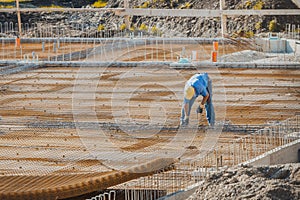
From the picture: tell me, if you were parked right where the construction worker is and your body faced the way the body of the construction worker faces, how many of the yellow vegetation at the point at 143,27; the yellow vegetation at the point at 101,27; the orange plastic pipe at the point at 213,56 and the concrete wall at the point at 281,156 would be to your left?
1

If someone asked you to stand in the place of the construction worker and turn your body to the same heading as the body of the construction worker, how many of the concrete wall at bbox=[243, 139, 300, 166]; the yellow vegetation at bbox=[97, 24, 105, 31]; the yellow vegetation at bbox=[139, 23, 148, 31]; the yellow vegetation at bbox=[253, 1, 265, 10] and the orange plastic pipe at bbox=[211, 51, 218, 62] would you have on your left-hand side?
1

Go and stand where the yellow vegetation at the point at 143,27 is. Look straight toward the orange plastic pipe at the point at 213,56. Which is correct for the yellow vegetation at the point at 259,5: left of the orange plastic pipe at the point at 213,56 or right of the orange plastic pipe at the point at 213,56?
left

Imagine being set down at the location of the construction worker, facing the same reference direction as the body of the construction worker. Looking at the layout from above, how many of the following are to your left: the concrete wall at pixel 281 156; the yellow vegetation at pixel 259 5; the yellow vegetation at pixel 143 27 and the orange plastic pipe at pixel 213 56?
1

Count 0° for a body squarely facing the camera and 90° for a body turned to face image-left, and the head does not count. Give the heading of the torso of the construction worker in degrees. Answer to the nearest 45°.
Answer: approximately 45°

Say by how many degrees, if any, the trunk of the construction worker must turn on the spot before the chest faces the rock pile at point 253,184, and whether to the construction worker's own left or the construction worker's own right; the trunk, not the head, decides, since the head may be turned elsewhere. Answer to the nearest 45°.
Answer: approximately 45° to the construction worker's own left

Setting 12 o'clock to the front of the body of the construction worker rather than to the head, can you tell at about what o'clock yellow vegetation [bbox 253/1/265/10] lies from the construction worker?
The yellow vegetation is roughly at 5 o'clock from the construction worker.

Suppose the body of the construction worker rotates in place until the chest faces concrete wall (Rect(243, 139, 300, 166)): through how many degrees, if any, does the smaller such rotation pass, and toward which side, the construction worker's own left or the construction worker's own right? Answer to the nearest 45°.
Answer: approximately 90° to the construction worker's own left

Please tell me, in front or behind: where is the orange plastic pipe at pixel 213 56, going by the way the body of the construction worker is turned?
behind

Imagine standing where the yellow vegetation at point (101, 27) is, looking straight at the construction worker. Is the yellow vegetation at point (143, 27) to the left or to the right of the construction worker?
left

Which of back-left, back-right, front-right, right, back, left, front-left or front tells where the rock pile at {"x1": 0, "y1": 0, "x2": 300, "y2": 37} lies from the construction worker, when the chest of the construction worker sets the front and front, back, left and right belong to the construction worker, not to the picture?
back-right

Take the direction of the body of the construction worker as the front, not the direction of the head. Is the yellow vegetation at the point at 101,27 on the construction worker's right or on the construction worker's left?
on the construction worker's right

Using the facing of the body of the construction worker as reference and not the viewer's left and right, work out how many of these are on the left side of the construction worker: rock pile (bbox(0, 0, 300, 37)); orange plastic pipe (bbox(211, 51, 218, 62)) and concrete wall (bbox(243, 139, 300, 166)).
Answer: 1
